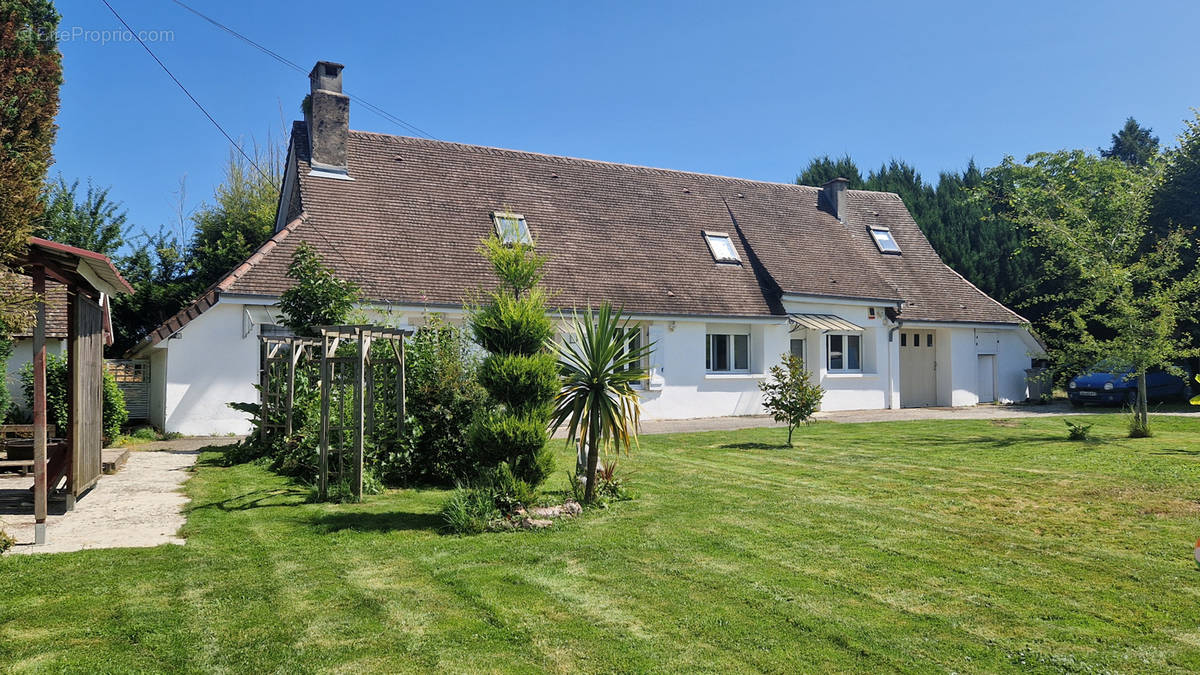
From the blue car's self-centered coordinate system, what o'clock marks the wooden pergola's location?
The wooden pergola is roughly at 11 o'clock from the blue car.

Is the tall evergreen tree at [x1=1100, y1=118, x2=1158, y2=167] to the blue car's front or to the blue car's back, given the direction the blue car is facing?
to the back

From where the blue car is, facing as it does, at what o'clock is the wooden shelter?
The wooden shelter is roughly at 11 o'clock from the blue car.

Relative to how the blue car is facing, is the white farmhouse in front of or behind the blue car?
in front

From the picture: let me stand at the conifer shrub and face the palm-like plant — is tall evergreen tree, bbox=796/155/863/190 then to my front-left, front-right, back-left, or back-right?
front-left

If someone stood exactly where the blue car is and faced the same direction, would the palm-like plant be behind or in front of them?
in front

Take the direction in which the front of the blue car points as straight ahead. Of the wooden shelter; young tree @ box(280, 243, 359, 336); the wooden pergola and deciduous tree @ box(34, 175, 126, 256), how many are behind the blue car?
0

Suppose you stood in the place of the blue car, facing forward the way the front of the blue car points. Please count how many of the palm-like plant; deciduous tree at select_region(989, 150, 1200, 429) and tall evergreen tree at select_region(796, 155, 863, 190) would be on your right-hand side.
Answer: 1

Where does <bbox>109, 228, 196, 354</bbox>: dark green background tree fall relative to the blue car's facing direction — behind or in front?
in front

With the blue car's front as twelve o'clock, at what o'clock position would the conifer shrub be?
The conifer shrub is roughly at 11 o'clock from the blue car.

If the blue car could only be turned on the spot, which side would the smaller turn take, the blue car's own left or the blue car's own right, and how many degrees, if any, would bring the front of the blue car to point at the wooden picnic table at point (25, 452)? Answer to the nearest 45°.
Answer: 0° — it already faces it

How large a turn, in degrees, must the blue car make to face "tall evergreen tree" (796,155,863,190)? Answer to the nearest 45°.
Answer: approximately 90° to its right

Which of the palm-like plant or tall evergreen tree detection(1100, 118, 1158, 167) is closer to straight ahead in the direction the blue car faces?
the palm-like plant

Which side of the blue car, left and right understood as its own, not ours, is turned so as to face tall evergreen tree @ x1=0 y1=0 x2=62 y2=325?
front
